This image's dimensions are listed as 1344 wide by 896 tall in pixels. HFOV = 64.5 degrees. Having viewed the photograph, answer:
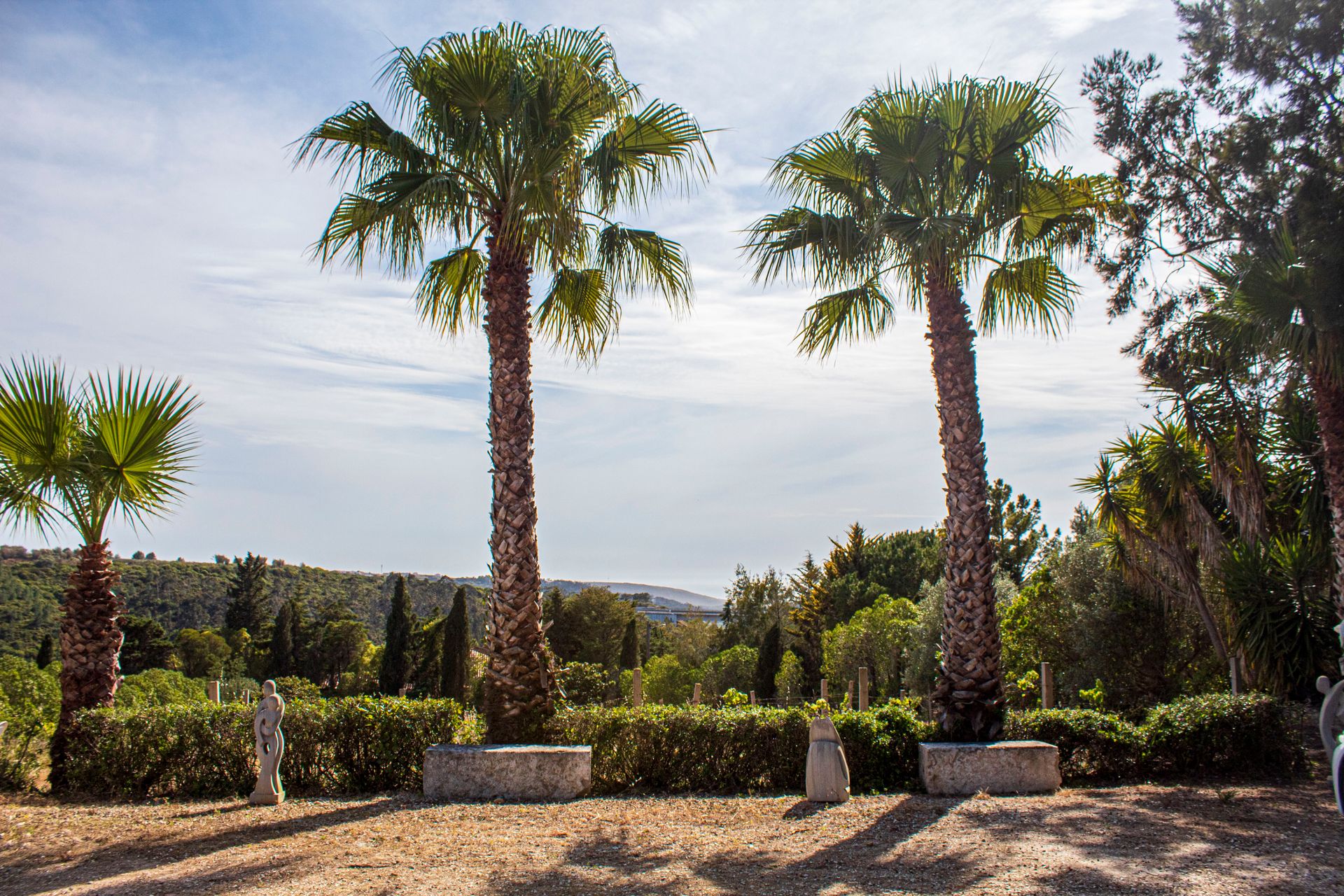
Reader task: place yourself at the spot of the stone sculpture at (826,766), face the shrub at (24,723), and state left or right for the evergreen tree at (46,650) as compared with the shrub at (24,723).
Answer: right

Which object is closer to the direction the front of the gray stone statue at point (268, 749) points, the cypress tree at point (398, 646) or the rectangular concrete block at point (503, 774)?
the rectangular concrete block

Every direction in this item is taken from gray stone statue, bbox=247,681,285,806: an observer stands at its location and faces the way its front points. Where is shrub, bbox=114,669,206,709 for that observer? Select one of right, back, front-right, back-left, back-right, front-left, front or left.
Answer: back

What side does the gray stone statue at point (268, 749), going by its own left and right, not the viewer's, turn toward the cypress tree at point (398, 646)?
back

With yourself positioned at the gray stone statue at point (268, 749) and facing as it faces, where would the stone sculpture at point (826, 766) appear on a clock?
The stone sculpture is roughly at 10 o'clock from the gray stone statue.

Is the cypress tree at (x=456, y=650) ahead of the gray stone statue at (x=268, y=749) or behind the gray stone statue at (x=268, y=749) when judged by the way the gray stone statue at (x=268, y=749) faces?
behind

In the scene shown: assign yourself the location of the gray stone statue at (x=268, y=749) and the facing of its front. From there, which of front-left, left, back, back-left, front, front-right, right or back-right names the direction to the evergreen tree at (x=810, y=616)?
back-left

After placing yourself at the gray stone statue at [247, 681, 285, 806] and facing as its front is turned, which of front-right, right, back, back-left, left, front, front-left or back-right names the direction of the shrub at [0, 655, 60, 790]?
back-right

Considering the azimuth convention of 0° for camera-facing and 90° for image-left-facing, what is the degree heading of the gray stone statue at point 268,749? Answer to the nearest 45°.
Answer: approximately 0°

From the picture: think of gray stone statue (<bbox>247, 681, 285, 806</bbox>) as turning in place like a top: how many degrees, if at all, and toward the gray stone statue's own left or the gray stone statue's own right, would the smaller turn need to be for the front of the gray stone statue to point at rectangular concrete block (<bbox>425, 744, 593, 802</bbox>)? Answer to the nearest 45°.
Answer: approximately 90° to the gray stone statue's own left

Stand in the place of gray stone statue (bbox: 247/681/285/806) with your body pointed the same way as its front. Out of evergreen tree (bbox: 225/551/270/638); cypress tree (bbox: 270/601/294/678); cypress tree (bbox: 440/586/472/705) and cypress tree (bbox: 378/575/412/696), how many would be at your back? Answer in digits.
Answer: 4

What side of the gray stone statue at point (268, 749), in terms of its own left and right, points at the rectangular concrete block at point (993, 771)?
left

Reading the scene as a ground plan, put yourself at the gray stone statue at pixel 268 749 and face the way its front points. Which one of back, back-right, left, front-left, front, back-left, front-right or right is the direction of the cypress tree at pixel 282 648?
back
